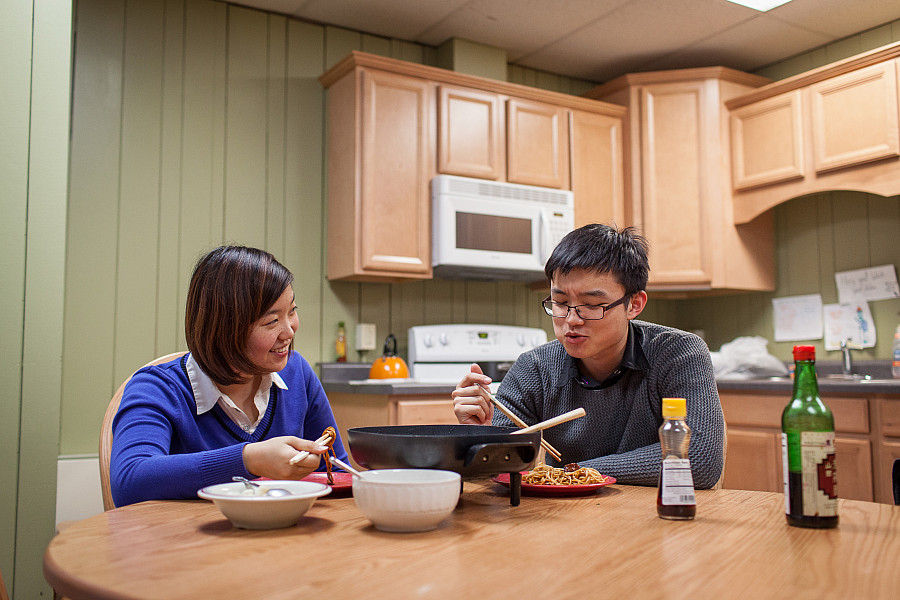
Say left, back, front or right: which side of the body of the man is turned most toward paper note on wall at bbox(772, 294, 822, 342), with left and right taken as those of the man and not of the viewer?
back

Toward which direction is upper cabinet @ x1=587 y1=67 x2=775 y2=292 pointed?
toward the camera

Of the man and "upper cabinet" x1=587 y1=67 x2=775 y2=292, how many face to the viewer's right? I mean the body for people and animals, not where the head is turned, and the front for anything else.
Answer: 0

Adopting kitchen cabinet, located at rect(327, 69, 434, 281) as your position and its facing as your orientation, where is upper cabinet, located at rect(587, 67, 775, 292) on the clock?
The upper cabinet is roughly at 10 o'clock from the kitchen cabinet.

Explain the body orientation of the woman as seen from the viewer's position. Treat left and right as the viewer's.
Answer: facing the viewer and to the right of the viewer

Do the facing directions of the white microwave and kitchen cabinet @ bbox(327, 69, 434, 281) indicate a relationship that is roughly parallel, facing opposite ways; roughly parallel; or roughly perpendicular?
roughly parallel

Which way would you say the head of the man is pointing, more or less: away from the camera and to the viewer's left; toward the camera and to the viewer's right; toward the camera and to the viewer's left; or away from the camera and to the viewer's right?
toward the camera and to the viewer's left

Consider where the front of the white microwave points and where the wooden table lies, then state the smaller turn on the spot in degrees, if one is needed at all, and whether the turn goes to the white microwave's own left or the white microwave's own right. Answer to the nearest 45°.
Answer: approximately 45° to the white microwave's own right

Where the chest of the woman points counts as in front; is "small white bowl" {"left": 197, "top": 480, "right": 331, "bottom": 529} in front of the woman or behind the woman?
in front

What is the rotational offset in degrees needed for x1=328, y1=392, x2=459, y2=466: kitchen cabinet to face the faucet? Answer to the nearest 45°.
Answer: approximately 45° to its left

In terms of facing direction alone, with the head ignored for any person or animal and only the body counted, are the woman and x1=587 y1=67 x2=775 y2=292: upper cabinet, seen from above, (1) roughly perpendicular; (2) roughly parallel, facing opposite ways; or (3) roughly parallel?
roughly perpendicular

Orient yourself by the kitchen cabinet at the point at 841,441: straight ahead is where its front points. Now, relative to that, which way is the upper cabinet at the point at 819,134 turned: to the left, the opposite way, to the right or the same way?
the same way

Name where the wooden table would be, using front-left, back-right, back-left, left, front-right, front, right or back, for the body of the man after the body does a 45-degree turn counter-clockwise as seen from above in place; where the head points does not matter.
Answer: front

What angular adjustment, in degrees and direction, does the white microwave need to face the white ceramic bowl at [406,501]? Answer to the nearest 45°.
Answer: approximately 45° to its right

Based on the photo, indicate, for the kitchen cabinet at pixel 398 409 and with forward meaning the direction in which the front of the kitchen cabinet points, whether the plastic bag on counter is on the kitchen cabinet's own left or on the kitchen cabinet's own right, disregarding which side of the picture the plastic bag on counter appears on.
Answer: on the kitchen cabinet's own left

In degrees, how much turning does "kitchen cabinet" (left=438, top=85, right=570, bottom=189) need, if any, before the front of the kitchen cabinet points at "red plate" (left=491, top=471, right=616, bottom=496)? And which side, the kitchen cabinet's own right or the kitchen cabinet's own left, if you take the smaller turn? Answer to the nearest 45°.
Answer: approximately 45° to the kitchen cabinet's own right

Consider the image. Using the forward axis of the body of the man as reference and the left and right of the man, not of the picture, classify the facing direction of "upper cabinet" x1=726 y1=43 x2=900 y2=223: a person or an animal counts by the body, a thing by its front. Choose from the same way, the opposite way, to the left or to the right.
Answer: the same way

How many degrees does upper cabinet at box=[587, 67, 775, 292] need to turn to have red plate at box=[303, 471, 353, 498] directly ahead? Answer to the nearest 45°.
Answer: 0° — it already faces it
